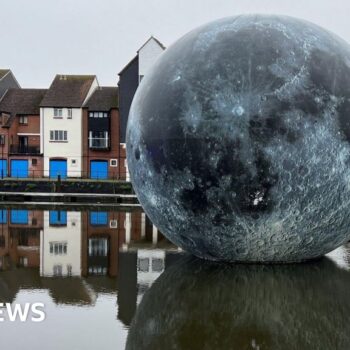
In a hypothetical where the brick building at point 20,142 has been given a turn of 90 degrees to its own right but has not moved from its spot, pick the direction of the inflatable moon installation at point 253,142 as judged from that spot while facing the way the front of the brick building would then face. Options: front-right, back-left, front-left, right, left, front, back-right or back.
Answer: left

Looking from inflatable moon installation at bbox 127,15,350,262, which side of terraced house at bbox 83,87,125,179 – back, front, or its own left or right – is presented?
front

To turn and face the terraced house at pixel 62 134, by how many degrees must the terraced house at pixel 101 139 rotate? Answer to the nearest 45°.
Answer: approximately 90° to its right

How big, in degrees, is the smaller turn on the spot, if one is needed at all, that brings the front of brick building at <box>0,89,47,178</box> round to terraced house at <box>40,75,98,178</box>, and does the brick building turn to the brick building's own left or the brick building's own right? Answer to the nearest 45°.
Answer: approximately 90° to the brick building's own left

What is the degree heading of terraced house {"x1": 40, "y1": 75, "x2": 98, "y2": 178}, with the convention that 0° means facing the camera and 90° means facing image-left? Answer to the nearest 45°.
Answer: approximately 0°

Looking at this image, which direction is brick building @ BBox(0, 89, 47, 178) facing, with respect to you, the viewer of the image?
facing the viewer

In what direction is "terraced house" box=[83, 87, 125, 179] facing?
toward the camera

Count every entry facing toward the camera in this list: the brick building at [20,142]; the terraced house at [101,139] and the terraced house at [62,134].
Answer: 3
